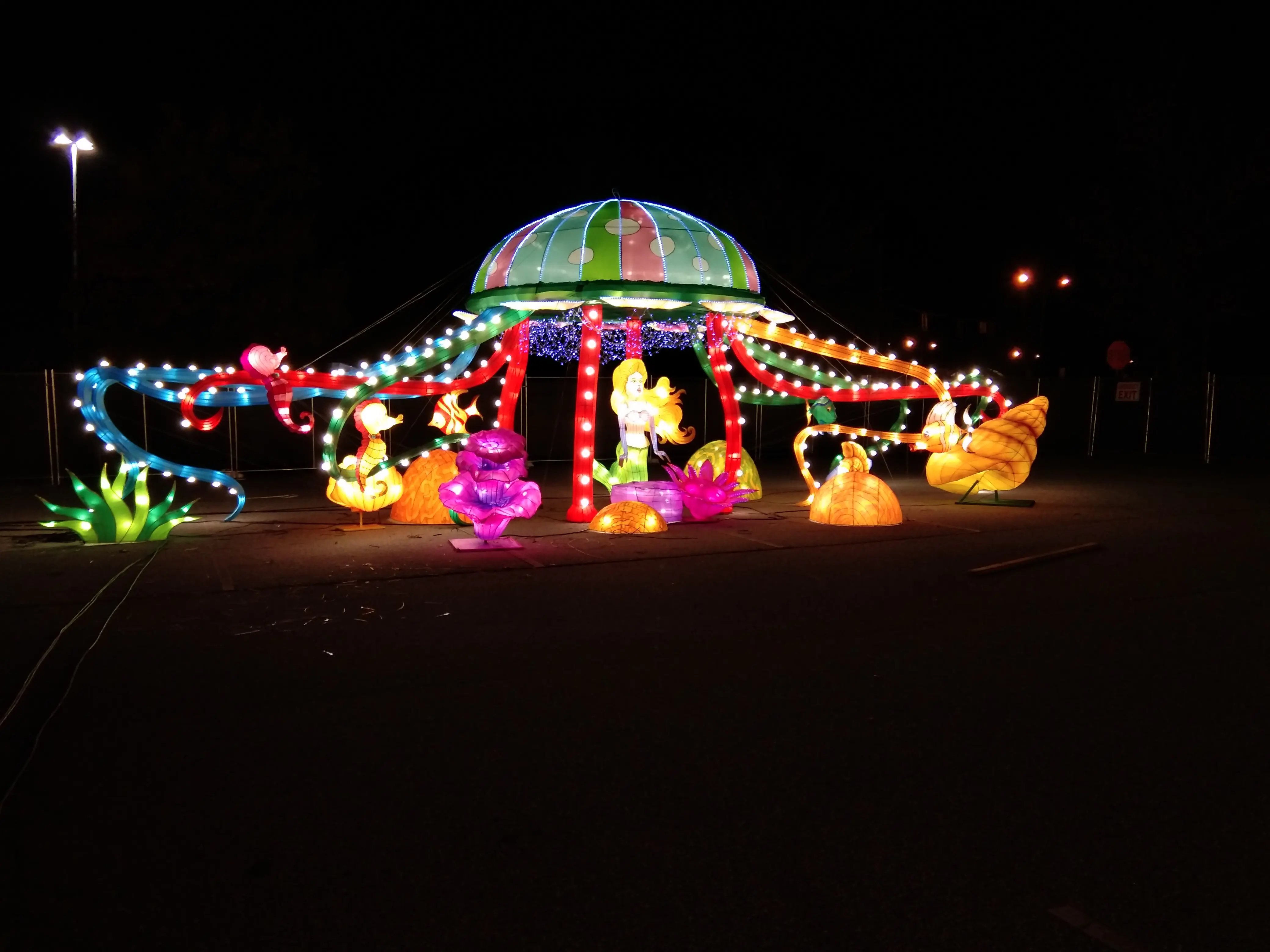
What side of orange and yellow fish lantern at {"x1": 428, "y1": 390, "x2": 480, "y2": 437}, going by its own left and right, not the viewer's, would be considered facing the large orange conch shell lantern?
back

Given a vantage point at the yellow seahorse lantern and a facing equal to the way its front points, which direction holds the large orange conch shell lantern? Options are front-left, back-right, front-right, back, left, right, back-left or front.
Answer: front

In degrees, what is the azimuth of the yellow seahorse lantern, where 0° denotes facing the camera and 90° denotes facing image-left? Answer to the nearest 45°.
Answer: approximately 270°

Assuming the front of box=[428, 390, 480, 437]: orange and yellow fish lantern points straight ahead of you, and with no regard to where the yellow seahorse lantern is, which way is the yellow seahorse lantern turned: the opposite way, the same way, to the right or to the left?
the opposite way

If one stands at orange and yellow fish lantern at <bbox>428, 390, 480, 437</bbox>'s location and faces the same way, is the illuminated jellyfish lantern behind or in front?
behind

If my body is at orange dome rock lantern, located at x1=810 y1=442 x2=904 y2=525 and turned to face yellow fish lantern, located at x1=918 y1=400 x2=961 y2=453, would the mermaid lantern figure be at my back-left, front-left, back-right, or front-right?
back-left

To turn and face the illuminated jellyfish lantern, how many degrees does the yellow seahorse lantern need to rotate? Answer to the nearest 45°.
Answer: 0° — it already faces it

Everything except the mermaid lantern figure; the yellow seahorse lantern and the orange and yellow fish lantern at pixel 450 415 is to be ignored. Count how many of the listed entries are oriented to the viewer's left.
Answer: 1

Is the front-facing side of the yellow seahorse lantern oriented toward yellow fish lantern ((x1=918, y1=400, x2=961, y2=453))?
yes

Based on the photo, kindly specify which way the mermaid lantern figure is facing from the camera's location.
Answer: facing the viewer and to the right of the viewer

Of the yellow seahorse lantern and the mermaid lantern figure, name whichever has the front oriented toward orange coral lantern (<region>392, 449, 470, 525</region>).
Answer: the yellow seahorse lantern

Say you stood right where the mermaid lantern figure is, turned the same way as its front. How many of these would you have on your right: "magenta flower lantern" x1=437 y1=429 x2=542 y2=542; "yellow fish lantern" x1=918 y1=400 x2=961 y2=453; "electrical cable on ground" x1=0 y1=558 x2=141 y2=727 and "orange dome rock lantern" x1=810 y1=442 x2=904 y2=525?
2

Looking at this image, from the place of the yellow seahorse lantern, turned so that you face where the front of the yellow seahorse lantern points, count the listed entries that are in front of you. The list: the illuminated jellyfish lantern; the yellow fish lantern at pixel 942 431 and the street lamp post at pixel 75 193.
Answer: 2

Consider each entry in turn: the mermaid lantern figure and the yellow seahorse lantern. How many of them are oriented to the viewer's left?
0

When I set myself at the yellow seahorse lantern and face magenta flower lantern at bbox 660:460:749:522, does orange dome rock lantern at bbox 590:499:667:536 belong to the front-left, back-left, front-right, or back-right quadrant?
front-right
